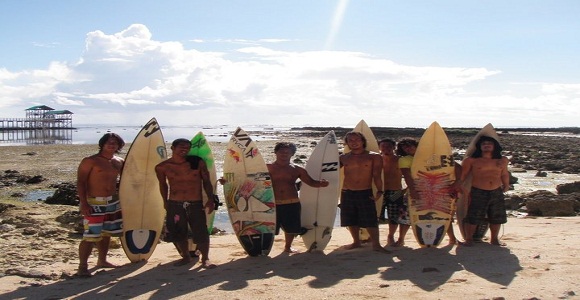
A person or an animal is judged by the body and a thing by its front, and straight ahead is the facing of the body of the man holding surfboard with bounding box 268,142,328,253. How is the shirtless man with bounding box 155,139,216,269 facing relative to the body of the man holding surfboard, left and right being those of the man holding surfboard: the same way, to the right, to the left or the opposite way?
the same way

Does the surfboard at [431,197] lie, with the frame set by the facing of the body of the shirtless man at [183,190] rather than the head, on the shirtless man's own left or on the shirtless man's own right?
on the shirtless man's own left

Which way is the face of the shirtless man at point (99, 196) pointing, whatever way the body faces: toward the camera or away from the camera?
toward the camera

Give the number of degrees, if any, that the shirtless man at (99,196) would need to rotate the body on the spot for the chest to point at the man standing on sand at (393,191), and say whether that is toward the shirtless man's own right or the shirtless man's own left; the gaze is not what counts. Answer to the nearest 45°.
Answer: approximately 45° to the shirtless man's own left

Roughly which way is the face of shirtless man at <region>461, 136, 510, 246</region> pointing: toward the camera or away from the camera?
toward the camera

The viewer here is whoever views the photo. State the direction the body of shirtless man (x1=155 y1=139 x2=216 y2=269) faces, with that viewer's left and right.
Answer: facing the viewer

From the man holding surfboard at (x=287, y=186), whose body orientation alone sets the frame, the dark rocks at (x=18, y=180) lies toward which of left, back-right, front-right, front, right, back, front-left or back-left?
back-right

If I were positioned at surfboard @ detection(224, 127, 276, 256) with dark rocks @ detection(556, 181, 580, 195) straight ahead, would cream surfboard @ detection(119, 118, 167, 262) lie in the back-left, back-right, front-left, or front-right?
back-left

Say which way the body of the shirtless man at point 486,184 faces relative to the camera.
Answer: toward the camera

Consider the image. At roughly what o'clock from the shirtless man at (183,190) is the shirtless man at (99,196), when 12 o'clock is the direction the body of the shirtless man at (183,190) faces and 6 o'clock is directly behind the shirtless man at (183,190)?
the shirtless man at (99,196) is roughly at 3 o'clock from the shirtless man at (183,190).

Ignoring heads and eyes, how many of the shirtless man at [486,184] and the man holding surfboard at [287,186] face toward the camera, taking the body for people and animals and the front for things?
2

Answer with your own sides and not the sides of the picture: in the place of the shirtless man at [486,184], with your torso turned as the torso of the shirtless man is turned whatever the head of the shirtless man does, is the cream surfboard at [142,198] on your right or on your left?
on your right

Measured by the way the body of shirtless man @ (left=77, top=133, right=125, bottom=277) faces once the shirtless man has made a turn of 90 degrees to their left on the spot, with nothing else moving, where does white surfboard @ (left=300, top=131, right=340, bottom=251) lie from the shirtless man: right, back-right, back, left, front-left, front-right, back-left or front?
front-right

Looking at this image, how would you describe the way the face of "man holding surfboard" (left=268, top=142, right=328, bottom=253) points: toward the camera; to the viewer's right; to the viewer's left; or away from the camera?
toward the camera

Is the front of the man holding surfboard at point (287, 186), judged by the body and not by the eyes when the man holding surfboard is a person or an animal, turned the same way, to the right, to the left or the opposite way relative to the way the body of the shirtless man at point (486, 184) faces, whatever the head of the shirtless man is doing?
the same way
